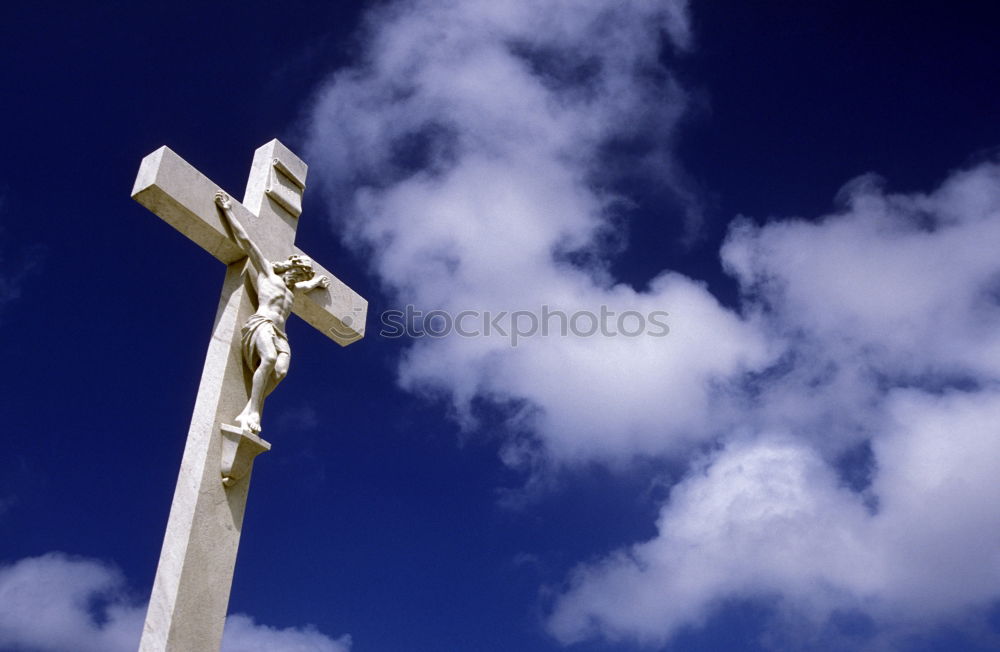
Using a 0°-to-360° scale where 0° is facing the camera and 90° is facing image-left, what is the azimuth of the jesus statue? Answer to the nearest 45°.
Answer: approximately 315°
